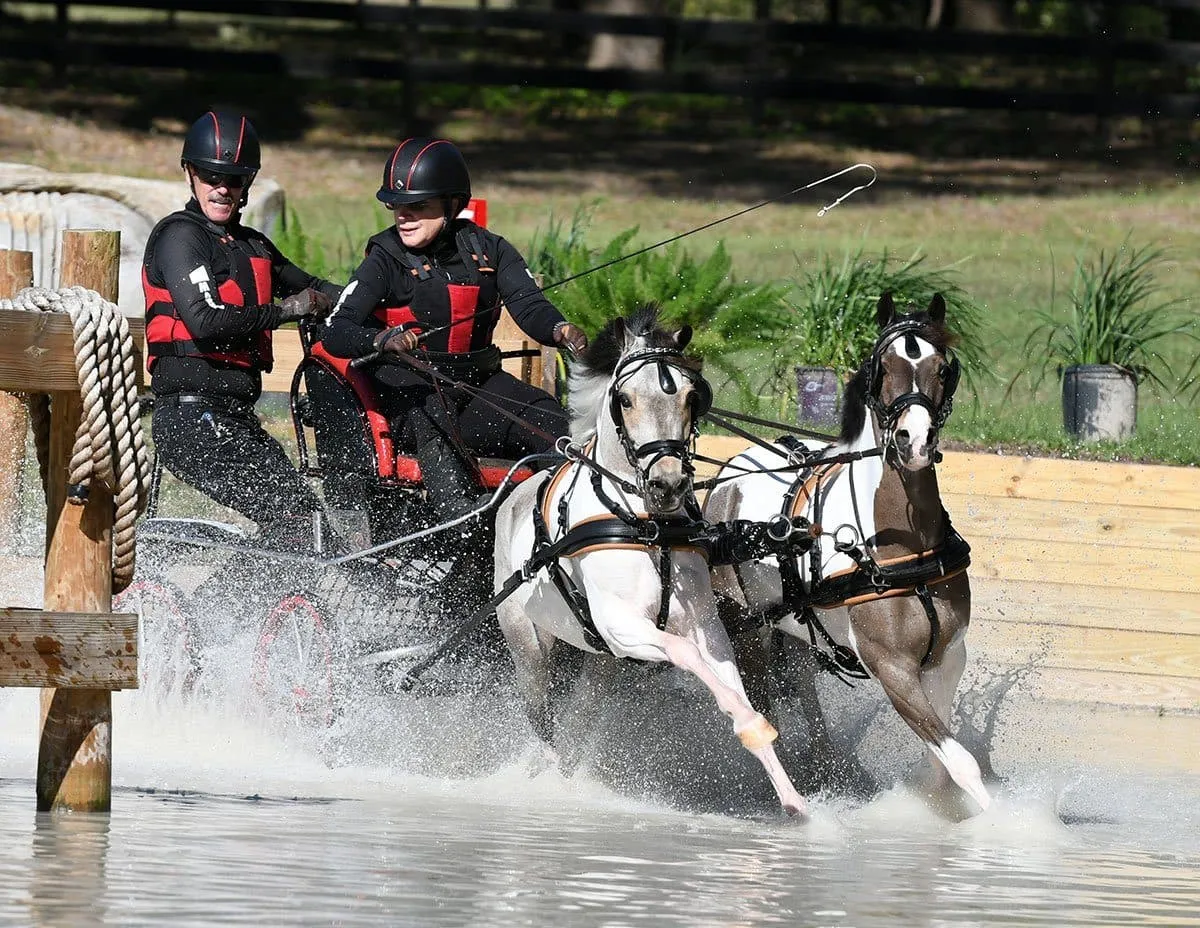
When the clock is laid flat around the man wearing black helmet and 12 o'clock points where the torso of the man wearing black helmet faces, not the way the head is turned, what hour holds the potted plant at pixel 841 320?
The potted plant is roughly at 9 o'clock from the man wearing black helmet.

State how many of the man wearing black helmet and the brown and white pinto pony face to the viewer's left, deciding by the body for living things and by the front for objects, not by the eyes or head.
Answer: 0

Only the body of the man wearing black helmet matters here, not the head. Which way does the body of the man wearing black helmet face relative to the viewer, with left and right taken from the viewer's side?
facing the viewer and to the right of the viewer

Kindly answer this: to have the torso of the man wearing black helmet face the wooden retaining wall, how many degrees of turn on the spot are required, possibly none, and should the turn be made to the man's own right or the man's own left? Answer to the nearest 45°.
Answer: approximately 45° to the man's own left

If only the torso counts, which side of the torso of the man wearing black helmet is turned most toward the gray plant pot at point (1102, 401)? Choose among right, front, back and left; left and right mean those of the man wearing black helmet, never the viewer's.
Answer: left

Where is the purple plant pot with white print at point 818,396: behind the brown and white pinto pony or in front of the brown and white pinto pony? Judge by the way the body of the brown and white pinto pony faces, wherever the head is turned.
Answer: behind

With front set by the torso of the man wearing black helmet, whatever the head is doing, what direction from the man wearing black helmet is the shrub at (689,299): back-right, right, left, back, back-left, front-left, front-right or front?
left

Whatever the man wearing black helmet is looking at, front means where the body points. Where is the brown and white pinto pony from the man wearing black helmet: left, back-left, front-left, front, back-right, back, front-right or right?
front
